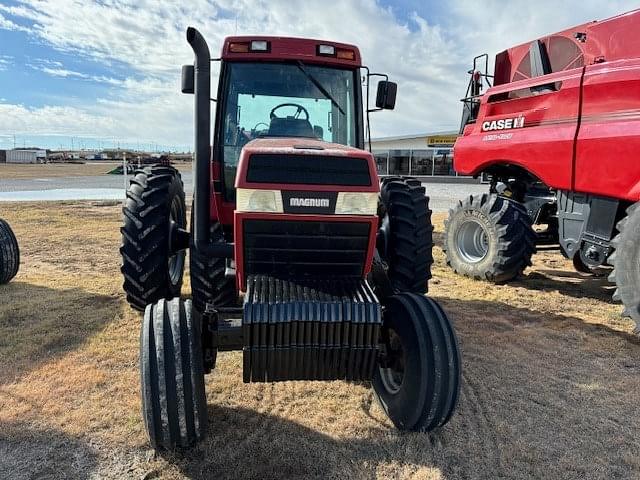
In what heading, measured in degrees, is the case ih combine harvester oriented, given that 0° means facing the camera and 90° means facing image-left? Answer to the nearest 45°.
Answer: approximately 315°

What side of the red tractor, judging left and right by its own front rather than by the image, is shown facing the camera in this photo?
front

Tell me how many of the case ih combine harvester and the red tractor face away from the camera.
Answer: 0

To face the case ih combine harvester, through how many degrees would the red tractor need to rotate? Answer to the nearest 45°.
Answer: approximately 135° to its left
